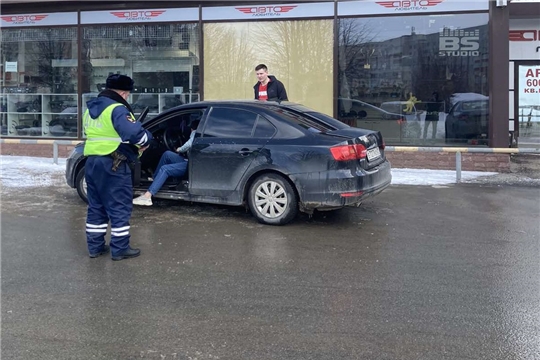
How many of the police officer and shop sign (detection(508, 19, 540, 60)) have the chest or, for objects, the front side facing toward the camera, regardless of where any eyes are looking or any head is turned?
1

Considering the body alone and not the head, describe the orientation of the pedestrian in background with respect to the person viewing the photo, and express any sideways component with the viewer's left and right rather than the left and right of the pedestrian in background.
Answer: facing the viewer and to the left of the viewer

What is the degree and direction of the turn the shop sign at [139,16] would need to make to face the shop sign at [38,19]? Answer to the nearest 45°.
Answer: approximately 135° to its right

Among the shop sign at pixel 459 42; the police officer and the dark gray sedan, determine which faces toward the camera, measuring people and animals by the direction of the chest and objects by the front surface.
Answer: the shop sign

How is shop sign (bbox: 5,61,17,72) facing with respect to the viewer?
toward the camera

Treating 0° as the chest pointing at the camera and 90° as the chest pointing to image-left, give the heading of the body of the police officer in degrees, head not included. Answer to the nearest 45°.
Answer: approximately 225°

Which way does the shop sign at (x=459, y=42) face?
toward the camera

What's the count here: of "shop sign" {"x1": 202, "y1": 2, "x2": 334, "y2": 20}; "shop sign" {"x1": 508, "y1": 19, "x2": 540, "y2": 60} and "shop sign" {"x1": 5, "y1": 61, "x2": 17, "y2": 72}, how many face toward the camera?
3

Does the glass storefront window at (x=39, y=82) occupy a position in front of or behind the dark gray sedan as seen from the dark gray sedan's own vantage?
in front
